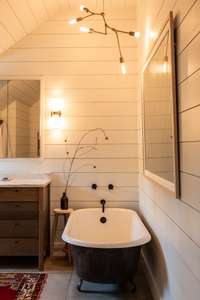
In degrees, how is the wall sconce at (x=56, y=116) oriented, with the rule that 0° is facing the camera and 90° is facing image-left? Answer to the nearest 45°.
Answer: approximately 0°

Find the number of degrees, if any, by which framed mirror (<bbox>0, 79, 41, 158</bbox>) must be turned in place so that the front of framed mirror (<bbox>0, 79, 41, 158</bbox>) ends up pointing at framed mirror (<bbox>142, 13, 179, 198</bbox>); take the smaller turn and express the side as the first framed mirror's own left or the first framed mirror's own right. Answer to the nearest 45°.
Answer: approximately 45° to the first framed mirror's own left

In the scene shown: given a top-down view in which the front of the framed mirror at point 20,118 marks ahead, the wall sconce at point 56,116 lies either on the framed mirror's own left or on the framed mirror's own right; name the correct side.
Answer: on the framed mirror's own left

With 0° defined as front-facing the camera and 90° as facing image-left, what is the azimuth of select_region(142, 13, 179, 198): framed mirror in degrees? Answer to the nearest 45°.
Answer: approximately 90°

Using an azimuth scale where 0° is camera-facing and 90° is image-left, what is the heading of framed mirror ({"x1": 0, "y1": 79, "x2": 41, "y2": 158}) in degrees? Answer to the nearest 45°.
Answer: approximately 0°

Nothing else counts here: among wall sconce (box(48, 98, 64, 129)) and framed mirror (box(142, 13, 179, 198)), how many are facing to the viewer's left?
1

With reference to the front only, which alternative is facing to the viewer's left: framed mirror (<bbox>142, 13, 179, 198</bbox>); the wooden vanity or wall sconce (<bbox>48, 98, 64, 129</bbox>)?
the framed mirror

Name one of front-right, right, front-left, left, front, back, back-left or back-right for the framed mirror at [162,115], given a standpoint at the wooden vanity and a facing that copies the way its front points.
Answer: front-left

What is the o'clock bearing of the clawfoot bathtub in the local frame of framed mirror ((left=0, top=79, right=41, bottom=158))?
The clawfoot bathtub is roughly at 11 o'clock from the framed mirror.

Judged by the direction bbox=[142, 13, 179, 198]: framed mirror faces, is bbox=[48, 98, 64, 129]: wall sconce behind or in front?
in front
